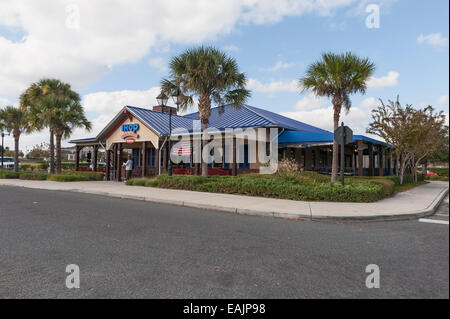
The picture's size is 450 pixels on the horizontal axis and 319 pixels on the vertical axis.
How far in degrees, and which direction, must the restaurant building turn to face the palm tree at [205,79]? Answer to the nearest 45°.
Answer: approximately 45° to its left

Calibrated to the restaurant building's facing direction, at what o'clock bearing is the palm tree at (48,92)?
The palm tree is roughly at 2 o'clock from the restaurant building.

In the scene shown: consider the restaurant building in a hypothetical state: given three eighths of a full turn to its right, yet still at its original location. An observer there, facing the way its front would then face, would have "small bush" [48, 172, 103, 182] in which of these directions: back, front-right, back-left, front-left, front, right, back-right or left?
left

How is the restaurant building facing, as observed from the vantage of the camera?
facing the viewer and to the left of the viewer
